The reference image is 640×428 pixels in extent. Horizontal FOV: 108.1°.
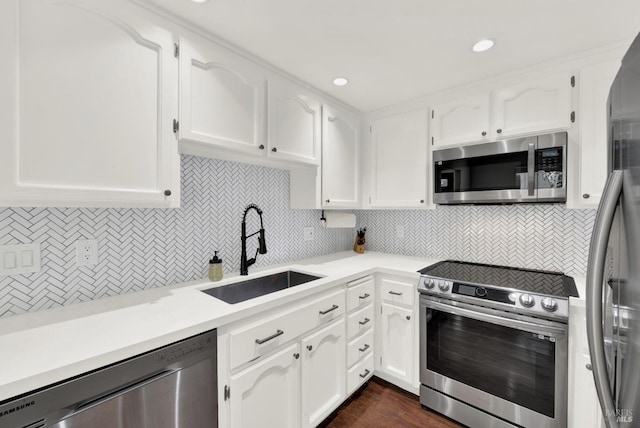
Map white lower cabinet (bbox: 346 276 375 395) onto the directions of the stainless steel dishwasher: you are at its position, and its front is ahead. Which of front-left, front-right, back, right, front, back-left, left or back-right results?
front-left

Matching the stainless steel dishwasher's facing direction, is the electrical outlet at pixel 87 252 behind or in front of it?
behind

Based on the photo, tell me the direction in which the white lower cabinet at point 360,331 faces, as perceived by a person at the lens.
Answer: facing the viewer and to the right of the viewer

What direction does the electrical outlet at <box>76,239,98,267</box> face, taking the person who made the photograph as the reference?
facing the viewer

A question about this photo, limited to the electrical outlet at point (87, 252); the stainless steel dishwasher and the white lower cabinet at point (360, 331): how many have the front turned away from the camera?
0

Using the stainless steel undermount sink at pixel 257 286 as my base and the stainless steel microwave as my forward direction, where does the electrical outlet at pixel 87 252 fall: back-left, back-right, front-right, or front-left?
back-right

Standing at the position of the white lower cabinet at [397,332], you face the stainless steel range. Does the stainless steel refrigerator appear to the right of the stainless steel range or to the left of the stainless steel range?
right

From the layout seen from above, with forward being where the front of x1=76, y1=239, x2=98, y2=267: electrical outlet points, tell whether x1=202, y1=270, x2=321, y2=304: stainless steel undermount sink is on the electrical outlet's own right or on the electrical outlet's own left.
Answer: on the electrical outlet's own left

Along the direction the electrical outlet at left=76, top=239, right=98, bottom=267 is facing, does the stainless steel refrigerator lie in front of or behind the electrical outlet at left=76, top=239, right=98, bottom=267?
in front

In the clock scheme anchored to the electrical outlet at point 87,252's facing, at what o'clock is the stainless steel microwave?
The stainless steel microwave is roughly at 10 o'clock from the electrical outlet.

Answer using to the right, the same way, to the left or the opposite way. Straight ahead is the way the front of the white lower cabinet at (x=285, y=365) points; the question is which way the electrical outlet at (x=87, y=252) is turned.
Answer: the same way

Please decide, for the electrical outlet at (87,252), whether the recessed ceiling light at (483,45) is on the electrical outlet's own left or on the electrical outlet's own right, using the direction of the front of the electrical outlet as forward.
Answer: on the electrical outlet's own left

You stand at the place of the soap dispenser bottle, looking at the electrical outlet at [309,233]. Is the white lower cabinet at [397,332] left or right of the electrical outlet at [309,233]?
right

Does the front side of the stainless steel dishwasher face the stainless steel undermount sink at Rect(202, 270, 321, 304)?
no

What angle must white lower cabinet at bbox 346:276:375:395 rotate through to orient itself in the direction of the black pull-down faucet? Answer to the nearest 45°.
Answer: approximately 135° to its right

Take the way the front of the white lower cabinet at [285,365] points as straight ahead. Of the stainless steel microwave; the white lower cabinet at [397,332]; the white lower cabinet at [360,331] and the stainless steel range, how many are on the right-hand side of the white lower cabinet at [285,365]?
0
